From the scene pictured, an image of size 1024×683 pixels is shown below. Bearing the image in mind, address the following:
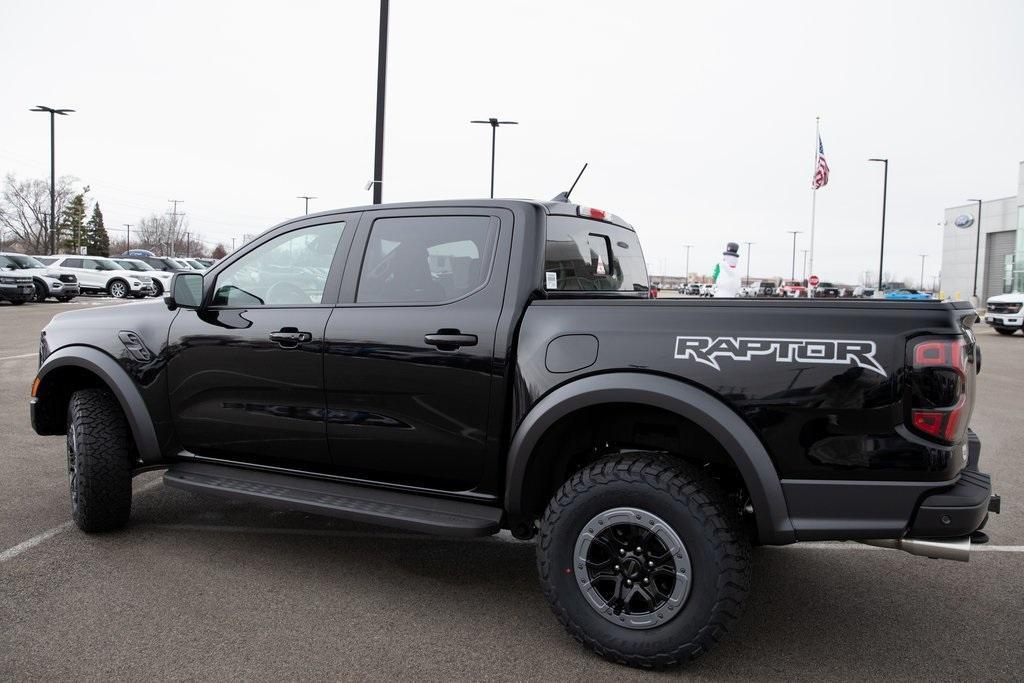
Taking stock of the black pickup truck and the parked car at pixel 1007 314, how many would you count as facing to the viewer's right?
0

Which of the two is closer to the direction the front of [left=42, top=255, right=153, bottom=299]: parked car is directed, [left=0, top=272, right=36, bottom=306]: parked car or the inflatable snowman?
the inflatable snowman

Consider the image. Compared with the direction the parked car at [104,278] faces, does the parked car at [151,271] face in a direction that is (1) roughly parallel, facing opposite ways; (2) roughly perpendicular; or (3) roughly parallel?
roughly parallel

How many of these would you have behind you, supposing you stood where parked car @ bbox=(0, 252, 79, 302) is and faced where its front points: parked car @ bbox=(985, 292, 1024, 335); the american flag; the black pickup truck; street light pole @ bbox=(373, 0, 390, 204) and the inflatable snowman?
0

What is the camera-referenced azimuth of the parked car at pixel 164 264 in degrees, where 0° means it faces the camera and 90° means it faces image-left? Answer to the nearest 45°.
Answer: approximately 315°

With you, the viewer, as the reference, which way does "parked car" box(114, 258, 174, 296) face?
facing the viewer and to the right of the viewer

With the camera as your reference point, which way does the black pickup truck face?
facing away from the viewer and to the left of the viewer

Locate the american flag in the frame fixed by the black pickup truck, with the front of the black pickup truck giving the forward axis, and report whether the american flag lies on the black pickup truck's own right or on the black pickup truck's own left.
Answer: on the black pickup truck's own right

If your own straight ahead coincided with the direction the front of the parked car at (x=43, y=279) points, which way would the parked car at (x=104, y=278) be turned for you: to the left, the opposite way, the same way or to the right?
the same way

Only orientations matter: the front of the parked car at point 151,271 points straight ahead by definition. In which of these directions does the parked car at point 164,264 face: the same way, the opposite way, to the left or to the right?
the same way

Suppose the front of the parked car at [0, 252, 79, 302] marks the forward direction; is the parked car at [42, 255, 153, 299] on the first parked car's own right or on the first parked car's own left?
on the first parked car's own left

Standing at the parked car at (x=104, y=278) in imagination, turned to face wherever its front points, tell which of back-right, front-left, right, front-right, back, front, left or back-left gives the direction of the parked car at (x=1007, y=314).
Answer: front

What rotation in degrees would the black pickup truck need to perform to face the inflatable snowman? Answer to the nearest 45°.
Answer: approximately 45° to its right

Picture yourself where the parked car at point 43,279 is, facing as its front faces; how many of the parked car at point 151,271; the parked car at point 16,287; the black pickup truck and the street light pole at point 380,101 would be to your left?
1
